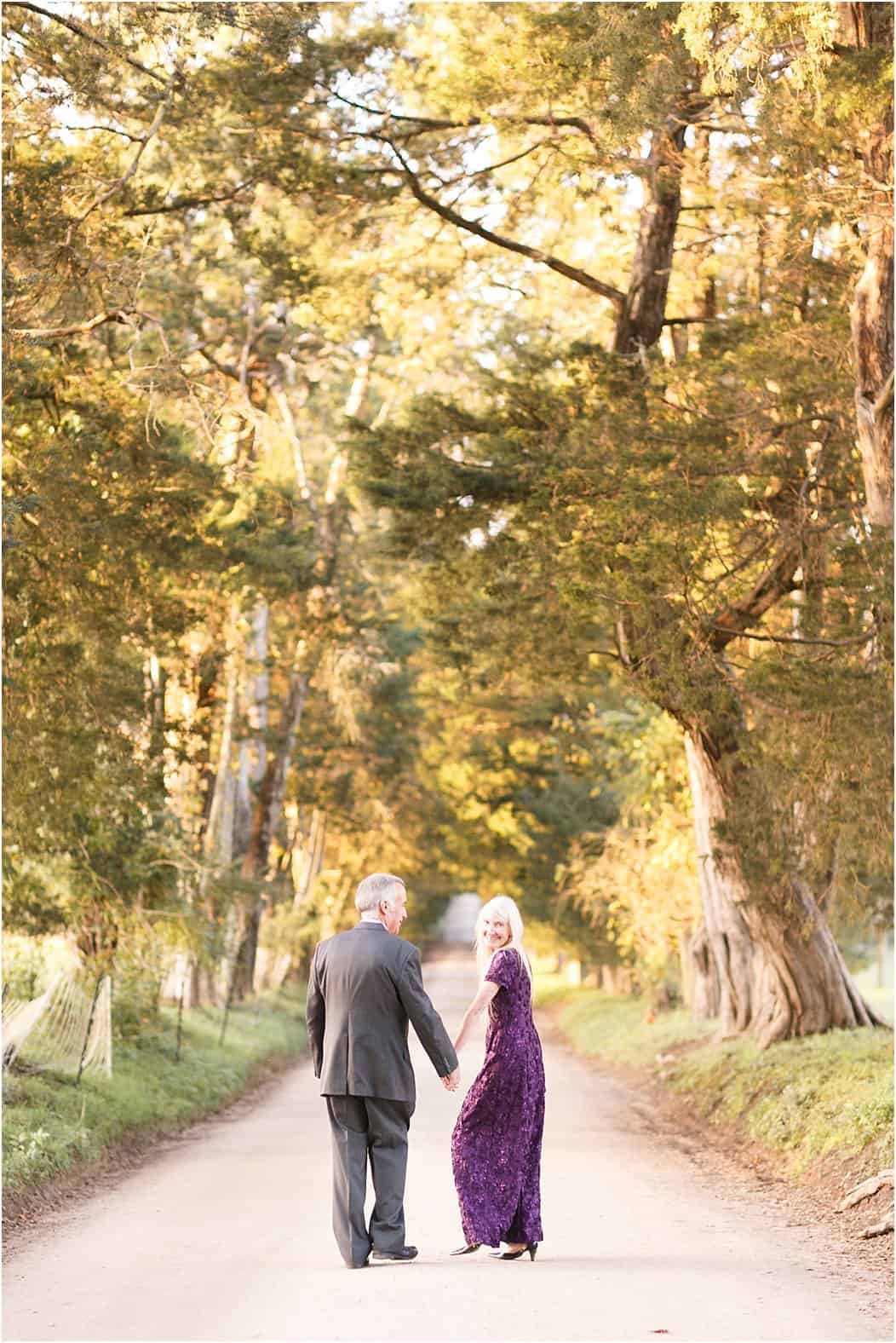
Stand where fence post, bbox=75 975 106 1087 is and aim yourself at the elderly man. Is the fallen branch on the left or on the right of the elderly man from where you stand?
left

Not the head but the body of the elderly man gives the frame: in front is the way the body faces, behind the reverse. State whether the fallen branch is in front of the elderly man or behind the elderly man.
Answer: in front

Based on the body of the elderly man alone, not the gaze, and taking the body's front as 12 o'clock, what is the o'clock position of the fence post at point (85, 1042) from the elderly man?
The fence post is roughly at 10 o'clock from the elderly man.

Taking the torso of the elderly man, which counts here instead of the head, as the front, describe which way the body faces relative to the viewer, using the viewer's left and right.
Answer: facing away from the viewer and to the right of the viewer
